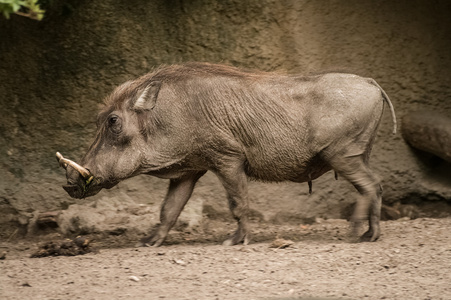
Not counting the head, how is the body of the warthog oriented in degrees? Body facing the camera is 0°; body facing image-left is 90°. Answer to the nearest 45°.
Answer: approximately 90°

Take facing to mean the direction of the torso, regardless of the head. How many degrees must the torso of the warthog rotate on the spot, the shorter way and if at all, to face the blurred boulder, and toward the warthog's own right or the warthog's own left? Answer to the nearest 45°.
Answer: approximately 135° to the warthog's own right
